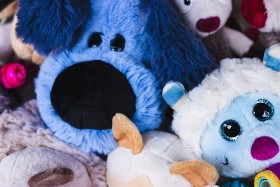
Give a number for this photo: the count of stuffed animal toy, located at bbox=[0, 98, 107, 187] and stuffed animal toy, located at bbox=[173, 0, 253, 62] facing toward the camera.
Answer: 2

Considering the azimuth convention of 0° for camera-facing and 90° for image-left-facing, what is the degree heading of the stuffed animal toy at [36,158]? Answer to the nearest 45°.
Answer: approximately 0°
